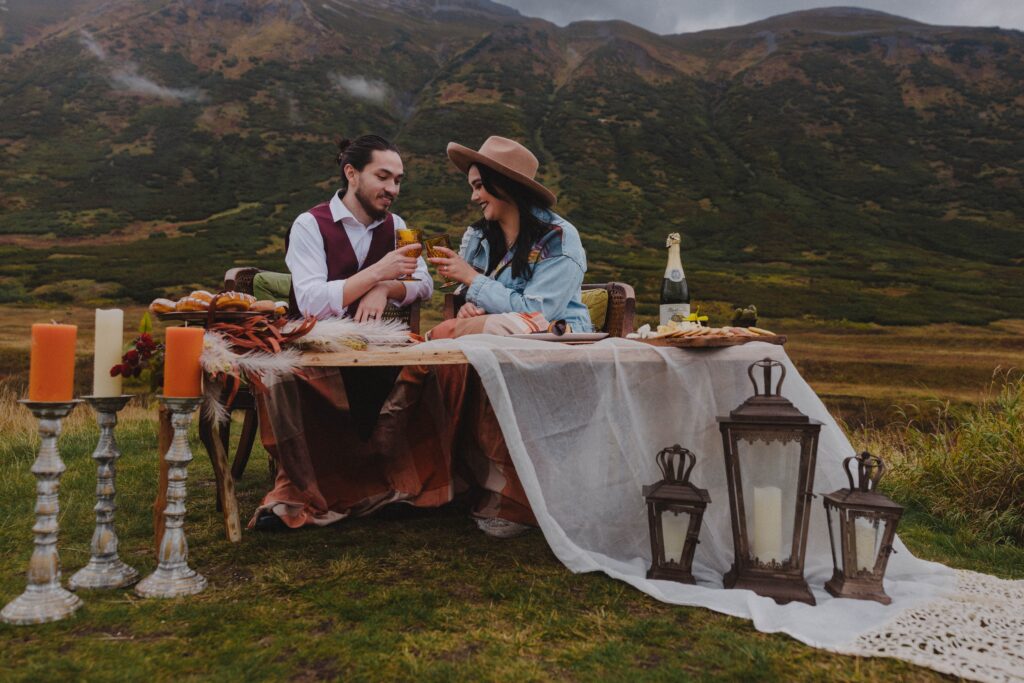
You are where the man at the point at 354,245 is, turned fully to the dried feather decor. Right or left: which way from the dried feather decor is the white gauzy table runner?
left

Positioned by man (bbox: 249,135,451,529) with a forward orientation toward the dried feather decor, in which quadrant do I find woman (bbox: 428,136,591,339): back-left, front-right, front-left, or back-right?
back-left

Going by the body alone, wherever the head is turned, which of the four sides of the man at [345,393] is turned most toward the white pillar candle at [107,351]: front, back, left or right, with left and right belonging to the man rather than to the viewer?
right

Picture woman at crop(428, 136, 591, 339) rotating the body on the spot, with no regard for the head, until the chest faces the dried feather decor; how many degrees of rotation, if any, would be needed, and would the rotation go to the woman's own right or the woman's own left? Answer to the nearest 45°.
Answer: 0° — they already face it

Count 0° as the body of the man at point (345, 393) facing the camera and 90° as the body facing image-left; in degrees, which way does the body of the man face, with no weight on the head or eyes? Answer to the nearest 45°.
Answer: approximately 315°

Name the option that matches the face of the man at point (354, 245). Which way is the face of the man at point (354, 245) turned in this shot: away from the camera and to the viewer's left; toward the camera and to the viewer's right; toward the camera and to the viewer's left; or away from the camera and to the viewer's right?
toward the camera and to the viewer's right

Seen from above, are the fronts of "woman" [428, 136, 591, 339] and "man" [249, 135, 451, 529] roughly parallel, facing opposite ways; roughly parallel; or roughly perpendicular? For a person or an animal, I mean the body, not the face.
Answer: roughly perpendicular

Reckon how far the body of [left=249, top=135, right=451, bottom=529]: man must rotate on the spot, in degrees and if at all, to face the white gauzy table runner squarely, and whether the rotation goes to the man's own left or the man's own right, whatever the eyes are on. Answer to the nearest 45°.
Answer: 0° — they already face it

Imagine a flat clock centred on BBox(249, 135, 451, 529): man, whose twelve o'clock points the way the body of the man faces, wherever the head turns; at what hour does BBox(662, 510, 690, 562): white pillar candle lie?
The white pillar candle is roughly at 12 o'clock from the man.

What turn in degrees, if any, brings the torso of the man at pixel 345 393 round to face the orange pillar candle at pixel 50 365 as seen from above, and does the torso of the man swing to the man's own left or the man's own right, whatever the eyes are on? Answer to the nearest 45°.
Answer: approximately 90° to the man's own right

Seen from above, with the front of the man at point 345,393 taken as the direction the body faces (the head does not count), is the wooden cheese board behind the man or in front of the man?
in front

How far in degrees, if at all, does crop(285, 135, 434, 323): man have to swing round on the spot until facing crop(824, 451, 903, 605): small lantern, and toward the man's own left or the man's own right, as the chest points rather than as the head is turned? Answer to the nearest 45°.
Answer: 0° — they already face it
